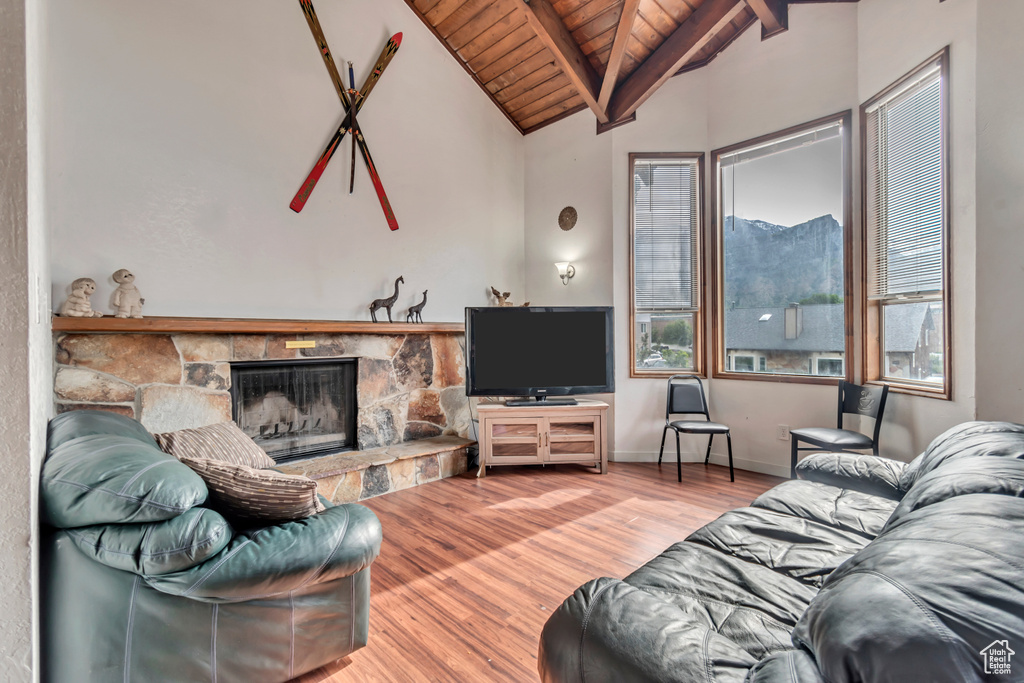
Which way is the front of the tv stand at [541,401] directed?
toward the camera

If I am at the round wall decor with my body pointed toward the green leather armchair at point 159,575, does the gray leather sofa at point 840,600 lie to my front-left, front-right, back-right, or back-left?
front-left

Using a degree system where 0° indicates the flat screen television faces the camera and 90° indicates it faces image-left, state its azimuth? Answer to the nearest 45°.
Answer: approximately 0°

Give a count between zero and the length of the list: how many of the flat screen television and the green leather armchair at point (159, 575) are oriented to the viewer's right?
1

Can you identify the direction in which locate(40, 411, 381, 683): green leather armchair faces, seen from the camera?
facing to the right of the viewer

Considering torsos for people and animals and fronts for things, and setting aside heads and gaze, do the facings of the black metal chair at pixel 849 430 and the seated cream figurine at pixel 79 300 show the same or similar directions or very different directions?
very different directions

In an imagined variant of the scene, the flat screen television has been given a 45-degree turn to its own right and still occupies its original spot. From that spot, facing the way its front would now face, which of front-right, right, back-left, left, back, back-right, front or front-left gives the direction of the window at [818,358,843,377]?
back-left

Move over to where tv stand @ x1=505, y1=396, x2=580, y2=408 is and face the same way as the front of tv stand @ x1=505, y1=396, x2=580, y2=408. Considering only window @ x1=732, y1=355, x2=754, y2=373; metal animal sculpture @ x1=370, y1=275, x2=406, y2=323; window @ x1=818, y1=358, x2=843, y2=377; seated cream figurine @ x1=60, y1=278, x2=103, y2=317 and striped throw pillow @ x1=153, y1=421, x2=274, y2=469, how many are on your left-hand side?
2

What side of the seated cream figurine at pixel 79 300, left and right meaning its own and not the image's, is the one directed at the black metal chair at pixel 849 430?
front

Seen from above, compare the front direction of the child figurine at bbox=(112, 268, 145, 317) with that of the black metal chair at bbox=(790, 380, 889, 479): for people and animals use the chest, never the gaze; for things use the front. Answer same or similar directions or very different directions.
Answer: very different directions

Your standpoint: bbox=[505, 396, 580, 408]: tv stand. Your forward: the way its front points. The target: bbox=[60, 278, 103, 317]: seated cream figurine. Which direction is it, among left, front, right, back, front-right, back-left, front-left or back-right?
front-right

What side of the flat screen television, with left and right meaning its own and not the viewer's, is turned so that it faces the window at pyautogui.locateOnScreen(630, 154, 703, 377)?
left
